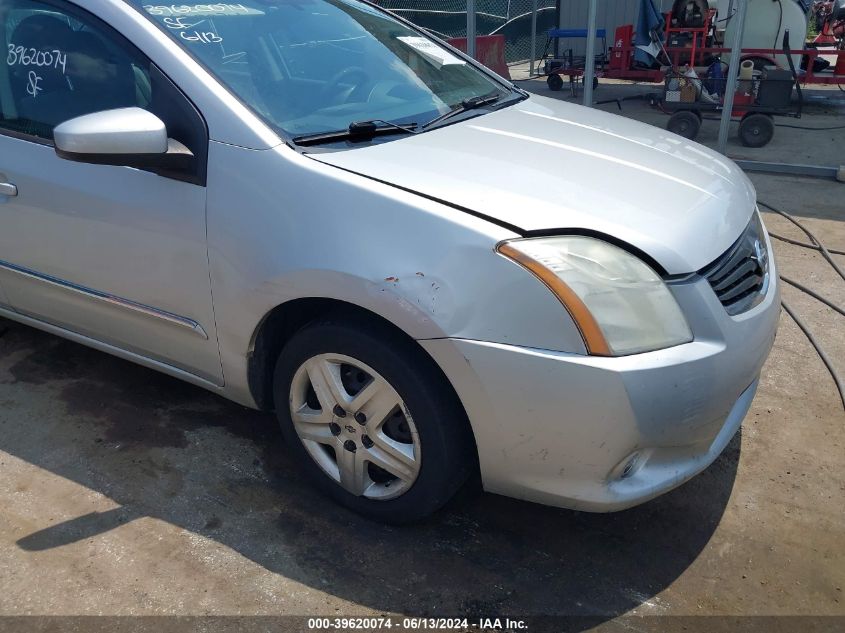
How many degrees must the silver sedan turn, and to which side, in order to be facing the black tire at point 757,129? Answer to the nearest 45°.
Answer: approximately 90° to its left

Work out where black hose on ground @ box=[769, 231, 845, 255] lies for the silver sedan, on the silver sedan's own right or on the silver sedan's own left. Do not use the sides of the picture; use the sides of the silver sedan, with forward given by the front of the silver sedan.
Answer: on the silver sedan's own left

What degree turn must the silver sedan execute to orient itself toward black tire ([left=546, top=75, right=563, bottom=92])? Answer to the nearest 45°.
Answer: approximately 135° to its left

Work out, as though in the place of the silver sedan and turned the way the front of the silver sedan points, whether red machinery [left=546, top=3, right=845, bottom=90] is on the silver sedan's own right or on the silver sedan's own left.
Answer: on the silver sedan's own left

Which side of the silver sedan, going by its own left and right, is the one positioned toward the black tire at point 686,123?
left

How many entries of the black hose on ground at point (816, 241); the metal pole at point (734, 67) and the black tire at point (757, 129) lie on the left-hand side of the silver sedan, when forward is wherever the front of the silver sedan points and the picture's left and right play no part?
3

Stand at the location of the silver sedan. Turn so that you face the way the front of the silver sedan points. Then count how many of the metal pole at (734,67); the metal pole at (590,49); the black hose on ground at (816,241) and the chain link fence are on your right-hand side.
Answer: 0

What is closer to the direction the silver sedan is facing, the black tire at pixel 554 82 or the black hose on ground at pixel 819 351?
the black hose on ground

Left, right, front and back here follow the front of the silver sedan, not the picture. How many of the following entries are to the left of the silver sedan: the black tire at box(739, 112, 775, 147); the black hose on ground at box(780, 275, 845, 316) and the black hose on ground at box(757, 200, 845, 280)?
3

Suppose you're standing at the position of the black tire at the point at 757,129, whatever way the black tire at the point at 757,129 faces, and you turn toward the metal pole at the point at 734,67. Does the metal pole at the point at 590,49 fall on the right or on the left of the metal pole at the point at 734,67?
right

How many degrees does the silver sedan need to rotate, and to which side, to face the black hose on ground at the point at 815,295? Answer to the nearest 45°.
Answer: approximately 90° to its left

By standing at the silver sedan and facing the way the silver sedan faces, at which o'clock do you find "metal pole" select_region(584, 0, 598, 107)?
The metal pole is roughly at 8 o'clock from the silver sedan.

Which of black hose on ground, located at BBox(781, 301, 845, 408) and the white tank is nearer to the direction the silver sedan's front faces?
the black hose on ground

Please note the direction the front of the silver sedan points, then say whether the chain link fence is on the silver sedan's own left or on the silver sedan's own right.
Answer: on the silver sedan's own left

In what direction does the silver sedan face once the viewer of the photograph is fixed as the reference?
facing the viewer and to the right of the viewer

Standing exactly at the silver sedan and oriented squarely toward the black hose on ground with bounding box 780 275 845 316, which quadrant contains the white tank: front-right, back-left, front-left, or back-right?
front-left

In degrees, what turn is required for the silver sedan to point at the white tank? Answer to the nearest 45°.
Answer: approximately 90° to its left

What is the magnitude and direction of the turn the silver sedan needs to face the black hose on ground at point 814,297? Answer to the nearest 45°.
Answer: approximately 90° to its left
